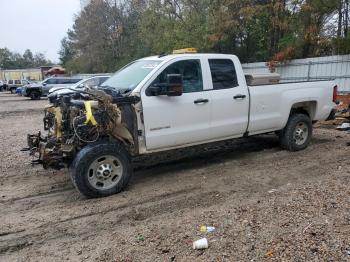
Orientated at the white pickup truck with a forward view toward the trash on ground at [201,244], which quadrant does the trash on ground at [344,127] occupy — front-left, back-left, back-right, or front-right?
back-left

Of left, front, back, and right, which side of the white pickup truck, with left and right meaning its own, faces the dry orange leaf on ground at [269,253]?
left

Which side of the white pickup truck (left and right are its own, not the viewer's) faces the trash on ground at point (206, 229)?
left

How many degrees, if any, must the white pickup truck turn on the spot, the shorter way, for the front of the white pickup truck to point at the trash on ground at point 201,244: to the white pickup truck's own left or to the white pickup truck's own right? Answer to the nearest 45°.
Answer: approximately 45° to the white pickup truck's own left

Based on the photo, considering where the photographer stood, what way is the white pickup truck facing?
facing the viewer and to the left of the viewer

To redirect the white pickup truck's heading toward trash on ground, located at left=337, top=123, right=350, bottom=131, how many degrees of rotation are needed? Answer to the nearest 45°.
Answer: approximately 180°

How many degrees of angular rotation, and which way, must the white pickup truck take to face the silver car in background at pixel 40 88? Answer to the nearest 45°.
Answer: approximately 90° to its right
